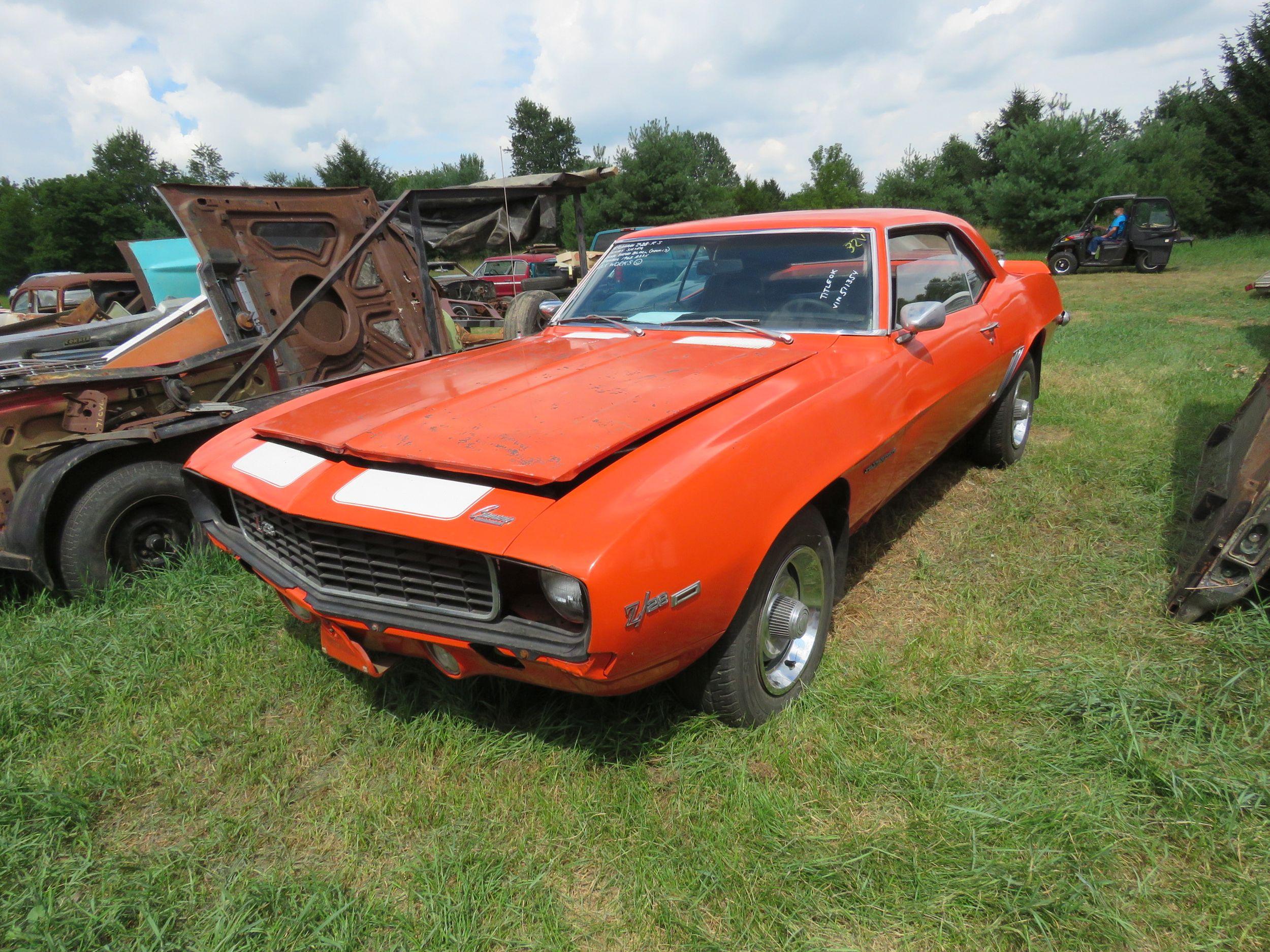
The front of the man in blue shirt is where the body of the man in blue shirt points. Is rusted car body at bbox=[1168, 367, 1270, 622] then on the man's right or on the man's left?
on the man's left

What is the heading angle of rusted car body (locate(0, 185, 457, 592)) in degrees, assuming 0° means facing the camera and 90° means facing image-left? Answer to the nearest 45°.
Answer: approximately 45°

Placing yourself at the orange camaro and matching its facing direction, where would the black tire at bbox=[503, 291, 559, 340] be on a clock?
The black tire is roughly at 4 o'clock from the orange camaro.

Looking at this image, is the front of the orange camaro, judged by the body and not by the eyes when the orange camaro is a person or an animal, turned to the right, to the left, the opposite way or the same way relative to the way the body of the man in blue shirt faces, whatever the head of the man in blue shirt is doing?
to the left

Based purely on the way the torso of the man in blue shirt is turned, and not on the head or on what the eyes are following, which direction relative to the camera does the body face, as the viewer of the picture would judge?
to the viewer's left

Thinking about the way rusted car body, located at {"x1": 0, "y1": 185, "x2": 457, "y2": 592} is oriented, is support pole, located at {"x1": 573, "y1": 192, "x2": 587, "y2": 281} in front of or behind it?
behind

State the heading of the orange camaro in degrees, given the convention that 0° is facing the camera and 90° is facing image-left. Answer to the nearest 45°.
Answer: approximately 45°
